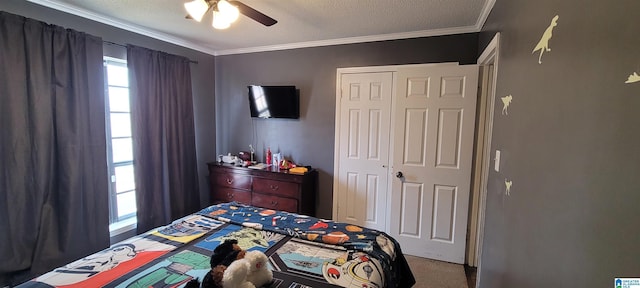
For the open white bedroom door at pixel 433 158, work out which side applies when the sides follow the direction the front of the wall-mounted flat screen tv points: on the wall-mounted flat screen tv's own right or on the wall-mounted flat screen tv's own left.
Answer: on the wall-mounted flat screen tv's own left

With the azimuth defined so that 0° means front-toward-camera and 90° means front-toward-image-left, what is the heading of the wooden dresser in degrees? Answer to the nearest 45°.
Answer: approximately 45°

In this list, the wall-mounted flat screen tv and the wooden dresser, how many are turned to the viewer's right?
0

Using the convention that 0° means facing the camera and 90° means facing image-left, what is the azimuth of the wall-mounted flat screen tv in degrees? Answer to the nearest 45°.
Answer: approximately 0°

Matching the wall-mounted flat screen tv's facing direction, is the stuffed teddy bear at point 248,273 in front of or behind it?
in front

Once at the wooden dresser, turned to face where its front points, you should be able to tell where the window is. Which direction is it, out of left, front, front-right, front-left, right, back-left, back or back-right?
front-right

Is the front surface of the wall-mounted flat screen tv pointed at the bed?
yes

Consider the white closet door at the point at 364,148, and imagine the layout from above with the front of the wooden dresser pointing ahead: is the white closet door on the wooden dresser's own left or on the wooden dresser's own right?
on the wooden dresser's own left

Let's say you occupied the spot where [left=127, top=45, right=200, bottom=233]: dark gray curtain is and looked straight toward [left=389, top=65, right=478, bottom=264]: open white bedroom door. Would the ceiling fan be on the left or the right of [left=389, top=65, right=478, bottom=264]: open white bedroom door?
right

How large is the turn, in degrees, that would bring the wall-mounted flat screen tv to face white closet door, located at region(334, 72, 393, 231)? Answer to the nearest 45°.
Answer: approximately 45° to its left

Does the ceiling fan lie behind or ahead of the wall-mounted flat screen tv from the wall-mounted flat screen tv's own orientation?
ahead

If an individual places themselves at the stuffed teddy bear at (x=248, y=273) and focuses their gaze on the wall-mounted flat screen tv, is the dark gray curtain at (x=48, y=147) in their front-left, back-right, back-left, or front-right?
front-left
